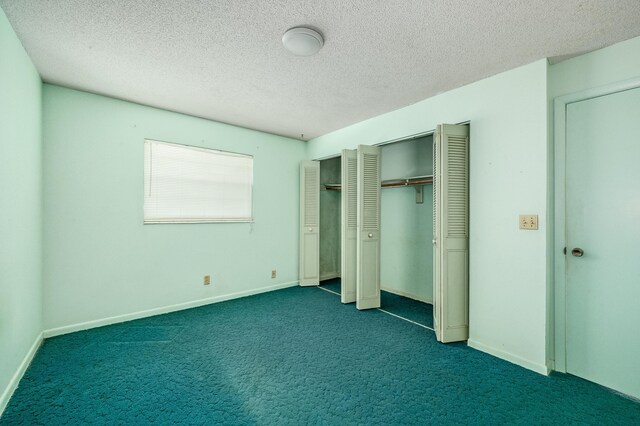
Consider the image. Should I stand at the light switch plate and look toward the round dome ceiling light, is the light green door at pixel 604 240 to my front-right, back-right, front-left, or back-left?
back-left

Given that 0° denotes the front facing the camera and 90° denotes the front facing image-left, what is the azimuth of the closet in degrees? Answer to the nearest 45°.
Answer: approximately 45°

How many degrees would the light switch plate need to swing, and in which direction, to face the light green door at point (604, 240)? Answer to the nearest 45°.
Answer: approximately 90° to its left

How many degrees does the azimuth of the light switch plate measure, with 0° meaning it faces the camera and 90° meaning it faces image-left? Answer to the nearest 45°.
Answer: approximately 0°

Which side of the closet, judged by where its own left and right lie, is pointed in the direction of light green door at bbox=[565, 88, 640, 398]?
left

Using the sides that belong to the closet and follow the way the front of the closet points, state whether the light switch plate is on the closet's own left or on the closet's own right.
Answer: on the closet's own left

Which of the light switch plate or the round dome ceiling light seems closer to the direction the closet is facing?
the round dome ceiling light
